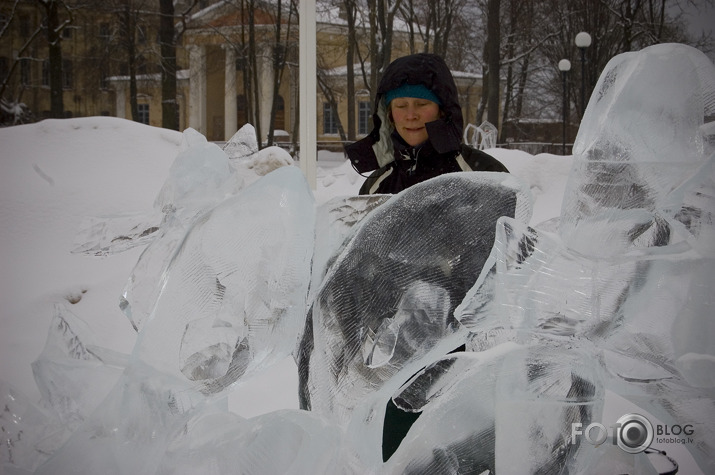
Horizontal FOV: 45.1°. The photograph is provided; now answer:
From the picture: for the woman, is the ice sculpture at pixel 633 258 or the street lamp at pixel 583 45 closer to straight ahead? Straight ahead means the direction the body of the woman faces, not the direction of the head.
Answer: the ice sculpture

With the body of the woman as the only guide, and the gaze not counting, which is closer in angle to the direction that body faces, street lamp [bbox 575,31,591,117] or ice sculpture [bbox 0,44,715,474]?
the ice sculpture

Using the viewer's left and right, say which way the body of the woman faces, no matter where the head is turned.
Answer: facing the viewer

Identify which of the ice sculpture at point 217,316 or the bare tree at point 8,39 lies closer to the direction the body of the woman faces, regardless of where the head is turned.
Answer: the ice sculpture

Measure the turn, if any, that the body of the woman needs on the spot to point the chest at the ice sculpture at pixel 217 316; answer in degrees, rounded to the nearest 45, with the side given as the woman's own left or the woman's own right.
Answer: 0° — they already face it

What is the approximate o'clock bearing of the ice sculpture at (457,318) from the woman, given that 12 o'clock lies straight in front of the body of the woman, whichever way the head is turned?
The ice sculpture is roughly at 12 o'clock from the woman.

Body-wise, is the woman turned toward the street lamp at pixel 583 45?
no

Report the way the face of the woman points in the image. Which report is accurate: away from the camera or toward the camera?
toward the camera
